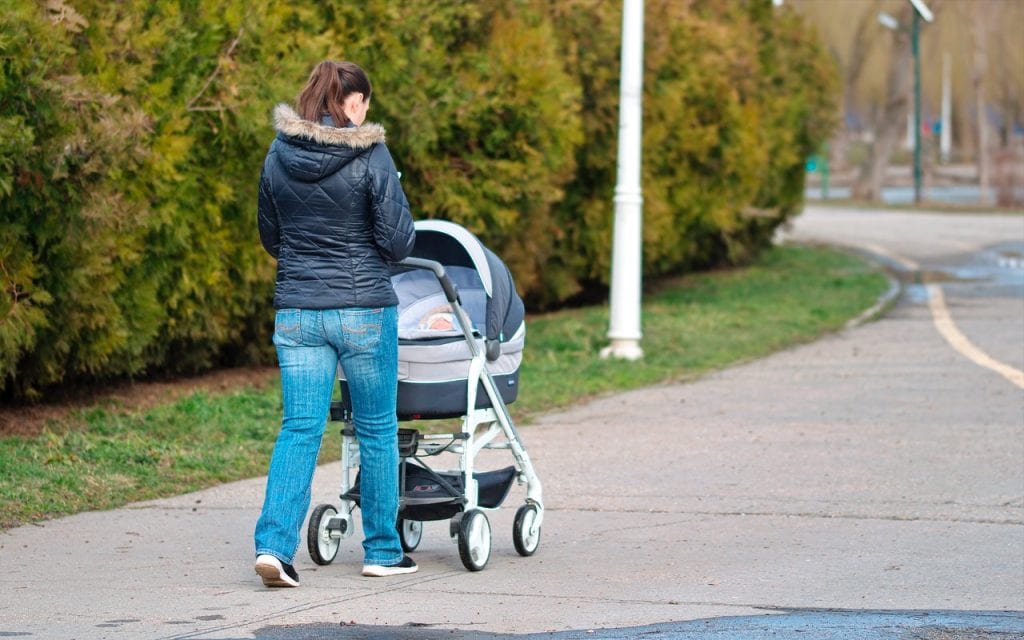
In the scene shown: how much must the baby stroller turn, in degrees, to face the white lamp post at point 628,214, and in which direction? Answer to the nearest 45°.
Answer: approximately 45° to its left

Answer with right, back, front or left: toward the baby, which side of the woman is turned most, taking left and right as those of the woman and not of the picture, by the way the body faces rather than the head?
front

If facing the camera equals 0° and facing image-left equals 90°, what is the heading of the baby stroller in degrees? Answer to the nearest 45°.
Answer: approximately 225°

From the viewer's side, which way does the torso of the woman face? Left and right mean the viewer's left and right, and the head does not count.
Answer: facing away from the viewer and to the right of the viewer
